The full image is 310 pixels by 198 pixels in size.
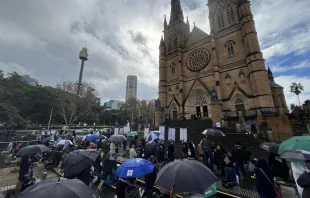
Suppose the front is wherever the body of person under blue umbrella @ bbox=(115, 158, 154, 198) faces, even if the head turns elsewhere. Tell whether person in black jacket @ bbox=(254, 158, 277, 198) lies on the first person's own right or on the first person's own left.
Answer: on the first person's own right

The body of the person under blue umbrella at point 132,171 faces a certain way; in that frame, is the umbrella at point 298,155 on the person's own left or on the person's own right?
on the person's own right

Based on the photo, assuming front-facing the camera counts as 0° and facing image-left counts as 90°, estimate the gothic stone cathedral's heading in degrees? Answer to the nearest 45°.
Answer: approximately 45°

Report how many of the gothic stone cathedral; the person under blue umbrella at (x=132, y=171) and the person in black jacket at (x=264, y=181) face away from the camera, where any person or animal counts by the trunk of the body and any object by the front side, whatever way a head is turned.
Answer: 2

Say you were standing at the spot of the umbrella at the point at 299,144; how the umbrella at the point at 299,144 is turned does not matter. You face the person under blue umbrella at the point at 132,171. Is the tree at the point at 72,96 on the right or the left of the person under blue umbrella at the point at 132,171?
right

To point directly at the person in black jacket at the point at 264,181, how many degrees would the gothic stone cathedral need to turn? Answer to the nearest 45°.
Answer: approximately 45° to its left

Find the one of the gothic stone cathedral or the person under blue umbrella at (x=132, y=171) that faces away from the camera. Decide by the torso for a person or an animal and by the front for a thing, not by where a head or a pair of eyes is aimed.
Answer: the person under blue umbrella

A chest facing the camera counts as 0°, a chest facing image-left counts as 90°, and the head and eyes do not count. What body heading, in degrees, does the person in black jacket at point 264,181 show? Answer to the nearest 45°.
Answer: approximately 180°

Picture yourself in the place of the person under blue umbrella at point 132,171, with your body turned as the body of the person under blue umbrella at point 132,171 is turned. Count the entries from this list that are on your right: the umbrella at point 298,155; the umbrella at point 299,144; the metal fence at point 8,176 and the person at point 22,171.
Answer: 2

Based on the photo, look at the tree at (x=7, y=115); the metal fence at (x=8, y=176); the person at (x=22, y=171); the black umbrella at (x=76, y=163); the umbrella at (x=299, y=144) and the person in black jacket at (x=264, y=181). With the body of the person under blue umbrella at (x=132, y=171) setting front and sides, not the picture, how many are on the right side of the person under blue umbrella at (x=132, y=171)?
2

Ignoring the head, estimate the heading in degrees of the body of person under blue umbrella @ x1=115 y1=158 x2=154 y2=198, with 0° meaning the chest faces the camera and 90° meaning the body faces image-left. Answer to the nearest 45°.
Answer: approximately 180°
